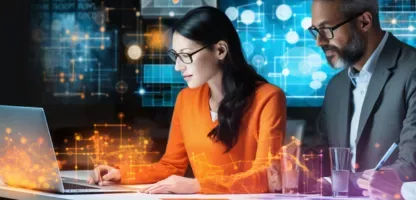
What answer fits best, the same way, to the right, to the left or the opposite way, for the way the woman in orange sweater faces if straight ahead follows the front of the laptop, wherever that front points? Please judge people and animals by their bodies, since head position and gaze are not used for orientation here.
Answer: the opposite way

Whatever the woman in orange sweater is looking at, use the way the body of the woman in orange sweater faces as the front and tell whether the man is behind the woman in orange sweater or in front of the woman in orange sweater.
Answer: behind

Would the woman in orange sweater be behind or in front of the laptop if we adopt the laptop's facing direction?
in front

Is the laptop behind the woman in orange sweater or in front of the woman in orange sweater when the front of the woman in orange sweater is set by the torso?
in front

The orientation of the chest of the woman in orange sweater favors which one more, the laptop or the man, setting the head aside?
the laptop

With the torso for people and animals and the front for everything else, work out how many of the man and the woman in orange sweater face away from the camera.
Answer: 0

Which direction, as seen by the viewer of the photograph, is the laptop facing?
facing away from the viewer and to the right of the viewer

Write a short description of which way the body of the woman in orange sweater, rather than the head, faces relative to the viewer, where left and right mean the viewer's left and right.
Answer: facing the viewer and to the left of the viewer

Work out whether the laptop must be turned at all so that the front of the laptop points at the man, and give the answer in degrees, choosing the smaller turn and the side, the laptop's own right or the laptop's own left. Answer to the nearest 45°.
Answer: approximately 45° to the laptop's own right

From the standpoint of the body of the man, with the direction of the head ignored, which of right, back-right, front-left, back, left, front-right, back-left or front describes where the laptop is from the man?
front

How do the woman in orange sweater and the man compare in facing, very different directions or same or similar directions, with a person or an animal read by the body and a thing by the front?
same or similar directions
